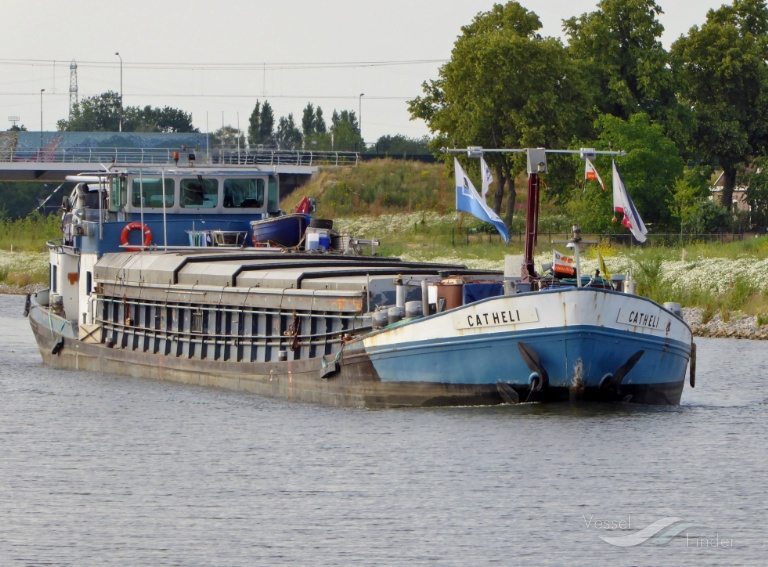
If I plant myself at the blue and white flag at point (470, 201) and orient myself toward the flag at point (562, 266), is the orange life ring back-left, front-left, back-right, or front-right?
back-left

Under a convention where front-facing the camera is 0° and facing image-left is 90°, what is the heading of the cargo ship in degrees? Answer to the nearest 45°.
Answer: approximately 315°

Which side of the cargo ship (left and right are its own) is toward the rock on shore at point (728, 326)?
left
